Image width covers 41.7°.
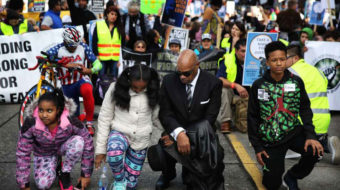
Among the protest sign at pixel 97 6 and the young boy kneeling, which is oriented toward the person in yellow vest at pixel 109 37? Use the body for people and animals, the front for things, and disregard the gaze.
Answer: the protest sign

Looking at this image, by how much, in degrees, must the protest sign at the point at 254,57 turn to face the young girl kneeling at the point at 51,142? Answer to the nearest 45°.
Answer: approximately 45° to its right

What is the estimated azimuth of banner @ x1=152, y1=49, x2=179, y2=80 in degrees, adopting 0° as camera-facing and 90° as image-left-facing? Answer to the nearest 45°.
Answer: approximately 0°

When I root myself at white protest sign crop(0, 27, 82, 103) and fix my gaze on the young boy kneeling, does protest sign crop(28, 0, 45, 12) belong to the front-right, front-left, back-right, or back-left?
back-left

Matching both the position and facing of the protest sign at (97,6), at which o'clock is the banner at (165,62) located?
The banner is roughly at 11 o'clock from the protest sign.

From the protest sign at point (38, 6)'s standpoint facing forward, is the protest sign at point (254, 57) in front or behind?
in front

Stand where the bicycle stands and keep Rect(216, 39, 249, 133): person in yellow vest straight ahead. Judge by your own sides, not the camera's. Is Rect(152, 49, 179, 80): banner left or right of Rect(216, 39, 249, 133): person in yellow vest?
left

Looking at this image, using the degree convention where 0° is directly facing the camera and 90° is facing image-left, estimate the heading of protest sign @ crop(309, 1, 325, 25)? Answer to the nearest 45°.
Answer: approximately 0°
